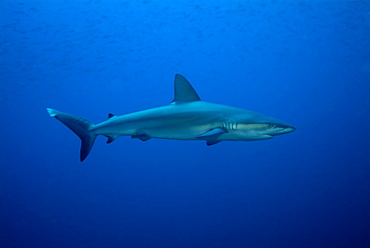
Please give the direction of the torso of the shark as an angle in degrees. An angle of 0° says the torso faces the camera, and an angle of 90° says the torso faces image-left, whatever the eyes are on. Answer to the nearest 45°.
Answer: approximately 270°
